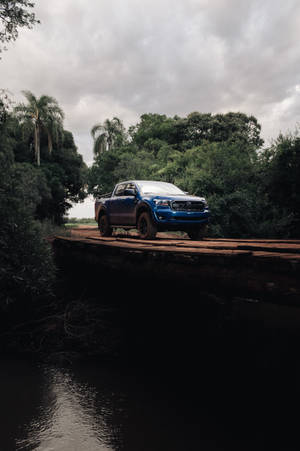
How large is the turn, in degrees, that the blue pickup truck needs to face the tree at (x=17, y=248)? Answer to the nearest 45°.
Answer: approximately 135° to its right

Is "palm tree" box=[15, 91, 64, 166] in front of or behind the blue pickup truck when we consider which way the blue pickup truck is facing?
behind

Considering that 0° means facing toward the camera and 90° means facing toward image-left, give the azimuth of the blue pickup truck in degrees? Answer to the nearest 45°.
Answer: approximately 315°

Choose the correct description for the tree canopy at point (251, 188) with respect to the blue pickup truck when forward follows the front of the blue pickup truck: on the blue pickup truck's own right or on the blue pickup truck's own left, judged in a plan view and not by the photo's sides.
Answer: on the blue pickup truck's own left

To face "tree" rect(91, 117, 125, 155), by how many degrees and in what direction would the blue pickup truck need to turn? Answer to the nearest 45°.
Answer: approximately 135° to its left
